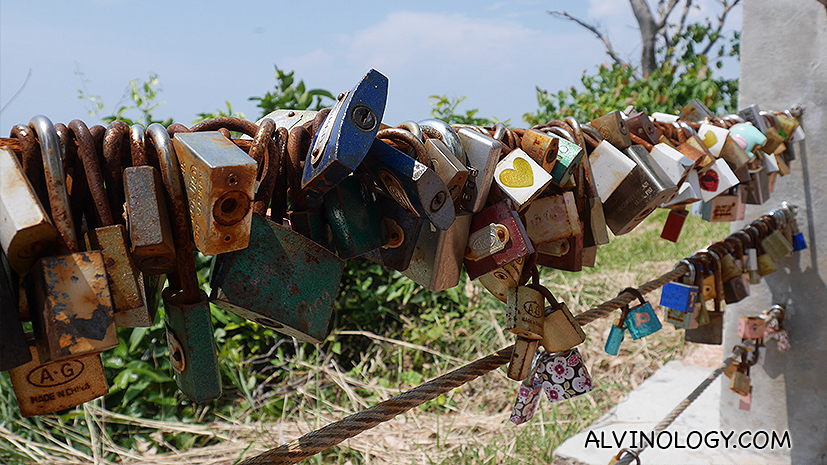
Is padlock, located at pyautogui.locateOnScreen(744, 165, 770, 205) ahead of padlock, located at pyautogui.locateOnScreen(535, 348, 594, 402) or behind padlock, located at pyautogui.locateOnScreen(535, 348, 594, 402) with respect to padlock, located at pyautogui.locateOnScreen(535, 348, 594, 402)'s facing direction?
behind

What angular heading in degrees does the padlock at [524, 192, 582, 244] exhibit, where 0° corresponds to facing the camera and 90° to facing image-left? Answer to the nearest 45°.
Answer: approximately 0°

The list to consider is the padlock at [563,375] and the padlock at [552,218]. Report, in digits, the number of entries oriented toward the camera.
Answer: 2

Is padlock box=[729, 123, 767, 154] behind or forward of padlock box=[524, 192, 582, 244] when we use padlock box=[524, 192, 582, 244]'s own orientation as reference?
behind

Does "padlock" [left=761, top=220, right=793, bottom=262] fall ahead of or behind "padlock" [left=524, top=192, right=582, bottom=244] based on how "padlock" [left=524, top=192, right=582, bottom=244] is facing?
behind

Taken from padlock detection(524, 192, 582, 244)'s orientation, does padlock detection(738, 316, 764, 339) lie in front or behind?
behind
